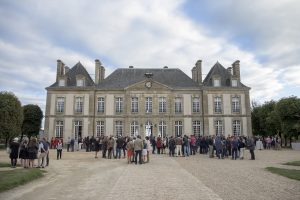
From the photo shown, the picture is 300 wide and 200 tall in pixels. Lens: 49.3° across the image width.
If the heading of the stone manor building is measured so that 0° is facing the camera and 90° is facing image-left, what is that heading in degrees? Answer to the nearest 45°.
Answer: approximately 0°

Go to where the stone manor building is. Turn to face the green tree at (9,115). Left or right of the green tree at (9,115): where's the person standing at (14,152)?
left

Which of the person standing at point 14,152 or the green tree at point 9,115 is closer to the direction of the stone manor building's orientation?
the person standing

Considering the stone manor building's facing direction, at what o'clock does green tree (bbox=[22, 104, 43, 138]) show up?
The green tree is roughly at 4 o'clock from the stone manor building.

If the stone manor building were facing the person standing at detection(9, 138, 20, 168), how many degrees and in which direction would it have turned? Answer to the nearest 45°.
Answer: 0° — it already faces them

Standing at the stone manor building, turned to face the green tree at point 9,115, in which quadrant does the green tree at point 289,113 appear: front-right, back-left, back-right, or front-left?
back-left

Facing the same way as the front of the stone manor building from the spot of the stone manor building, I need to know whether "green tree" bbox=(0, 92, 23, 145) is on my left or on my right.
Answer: on my right

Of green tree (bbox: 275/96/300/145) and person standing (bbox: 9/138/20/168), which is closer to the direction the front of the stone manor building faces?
the person standing

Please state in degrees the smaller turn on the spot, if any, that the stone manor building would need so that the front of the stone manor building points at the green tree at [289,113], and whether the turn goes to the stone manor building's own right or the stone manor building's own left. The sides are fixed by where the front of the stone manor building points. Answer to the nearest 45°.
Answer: approximately 90° to the stone manor building's own left
